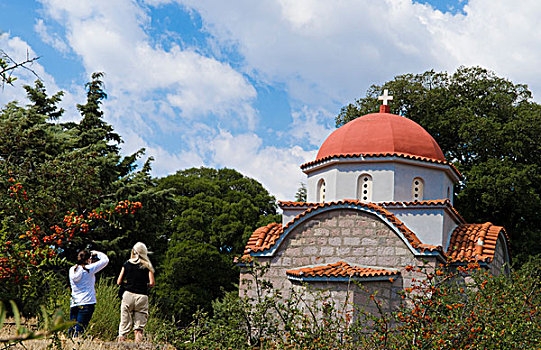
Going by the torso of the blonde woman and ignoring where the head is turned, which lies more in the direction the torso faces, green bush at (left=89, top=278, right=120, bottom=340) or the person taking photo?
the green bush

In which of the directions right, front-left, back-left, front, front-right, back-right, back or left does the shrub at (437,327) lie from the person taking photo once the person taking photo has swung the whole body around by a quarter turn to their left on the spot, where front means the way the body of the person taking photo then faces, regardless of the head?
back

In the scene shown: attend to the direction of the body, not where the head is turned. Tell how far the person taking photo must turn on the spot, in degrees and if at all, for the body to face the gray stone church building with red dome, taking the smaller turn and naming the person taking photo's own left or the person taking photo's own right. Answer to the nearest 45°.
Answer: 0° — they already face it

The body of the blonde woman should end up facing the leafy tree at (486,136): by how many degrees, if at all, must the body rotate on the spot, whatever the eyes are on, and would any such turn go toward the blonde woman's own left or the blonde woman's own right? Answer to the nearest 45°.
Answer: approximately 45° to the blonde woman's own right

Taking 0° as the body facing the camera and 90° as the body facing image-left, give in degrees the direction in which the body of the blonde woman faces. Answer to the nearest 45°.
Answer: approximately 180°

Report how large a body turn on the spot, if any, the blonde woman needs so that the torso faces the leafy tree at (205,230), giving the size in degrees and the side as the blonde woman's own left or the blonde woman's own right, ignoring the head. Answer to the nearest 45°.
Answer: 0° — they already face it

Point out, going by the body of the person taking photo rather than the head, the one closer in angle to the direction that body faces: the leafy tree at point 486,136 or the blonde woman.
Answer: the leafy tree

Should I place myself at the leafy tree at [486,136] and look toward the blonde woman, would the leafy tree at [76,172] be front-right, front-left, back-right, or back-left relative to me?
front-right

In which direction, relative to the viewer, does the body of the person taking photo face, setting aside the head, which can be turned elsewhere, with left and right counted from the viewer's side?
facing away from the viewer and to the right of the viewer

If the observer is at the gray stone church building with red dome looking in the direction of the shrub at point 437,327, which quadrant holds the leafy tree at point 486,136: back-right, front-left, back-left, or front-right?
back-left

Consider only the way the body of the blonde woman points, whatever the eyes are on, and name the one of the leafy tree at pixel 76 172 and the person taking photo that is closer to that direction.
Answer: the leafy tree
